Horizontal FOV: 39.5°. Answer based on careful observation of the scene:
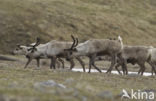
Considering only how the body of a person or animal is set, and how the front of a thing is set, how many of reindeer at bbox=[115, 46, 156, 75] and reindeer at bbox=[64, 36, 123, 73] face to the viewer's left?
2

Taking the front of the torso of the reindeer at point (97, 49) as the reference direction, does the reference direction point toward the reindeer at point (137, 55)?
no

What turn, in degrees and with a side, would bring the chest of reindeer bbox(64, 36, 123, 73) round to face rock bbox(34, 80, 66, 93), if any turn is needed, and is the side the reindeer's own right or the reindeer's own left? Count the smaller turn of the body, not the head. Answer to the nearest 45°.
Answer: approximately 90° to the reindeer's own left

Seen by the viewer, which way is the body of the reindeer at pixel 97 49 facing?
to the viewer's left

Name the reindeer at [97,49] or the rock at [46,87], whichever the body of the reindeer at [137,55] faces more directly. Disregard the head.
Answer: the reindeer

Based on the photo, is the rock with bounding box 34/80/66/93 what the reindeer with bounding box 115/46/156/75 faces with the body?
no

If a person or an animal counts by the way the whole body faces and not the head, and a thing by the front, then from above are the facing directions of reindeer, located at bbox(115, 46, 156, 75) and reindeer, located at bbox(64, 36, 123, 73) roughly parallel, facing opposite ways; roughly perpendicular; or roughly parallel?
roughly parallel

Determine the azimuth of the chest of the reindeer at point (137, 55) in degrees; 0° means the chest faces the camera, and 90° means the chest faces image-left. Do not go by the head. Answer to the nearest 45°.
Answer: approximately 90°

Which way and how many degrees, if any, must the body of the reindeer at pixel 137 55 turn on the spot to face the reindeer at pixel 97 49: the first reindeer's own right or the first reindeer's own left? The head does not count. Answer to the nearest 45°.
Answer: approximately 45° to the first reindeer's own left
